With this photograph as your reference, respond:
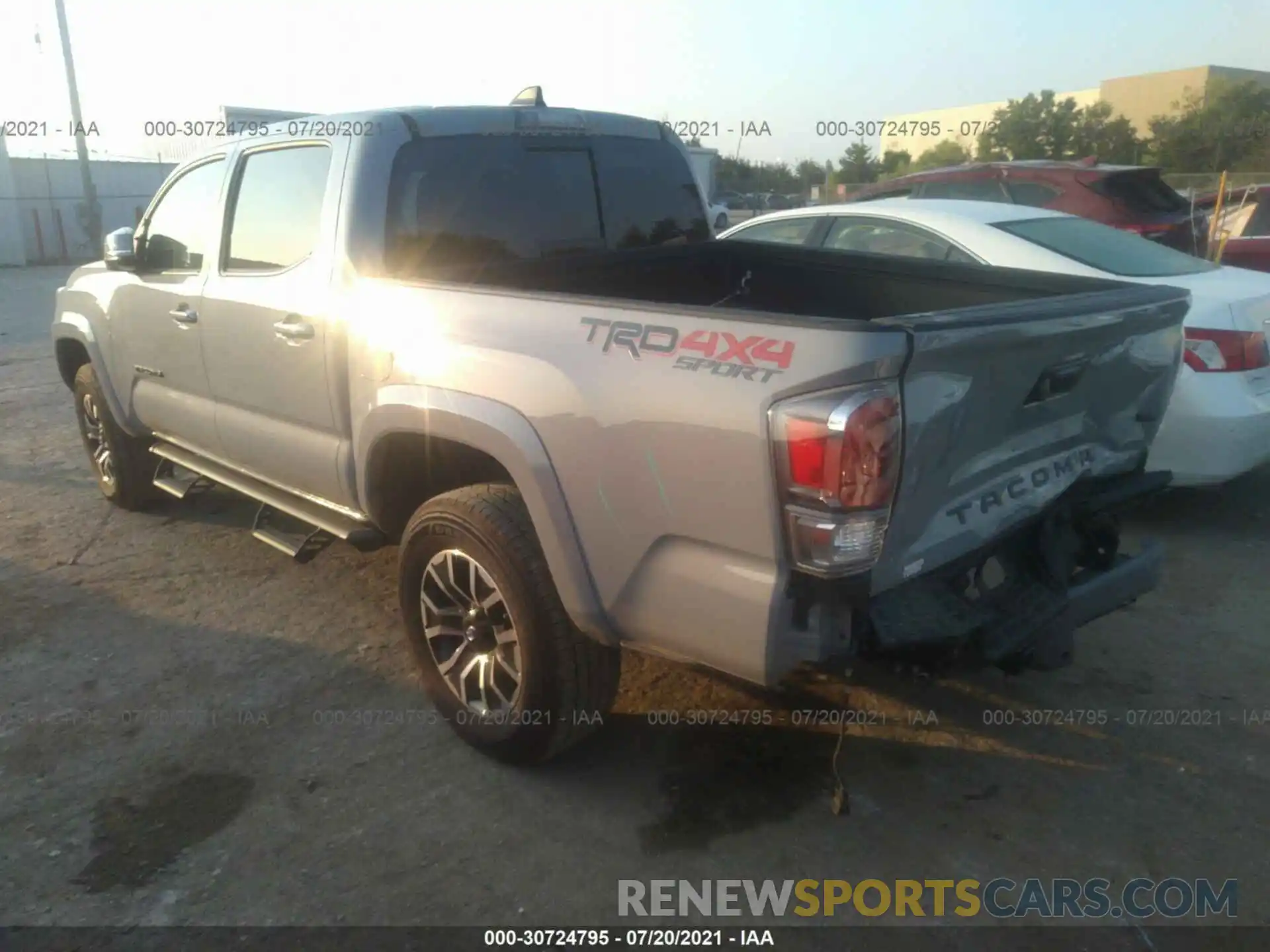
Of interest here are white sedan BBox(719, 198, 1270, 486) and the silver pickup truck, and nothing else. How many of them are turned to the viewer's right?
0

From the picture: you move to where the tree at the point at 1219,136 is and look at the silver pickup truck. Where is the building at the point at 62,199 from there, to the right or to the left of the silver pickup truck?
right

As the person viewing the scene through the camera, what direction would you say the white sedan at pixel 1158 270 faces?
facing away from the viewer and to the left of the viewer

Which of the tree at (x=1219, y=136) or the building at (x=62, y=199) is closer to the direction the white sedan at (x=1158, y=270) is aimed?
the building

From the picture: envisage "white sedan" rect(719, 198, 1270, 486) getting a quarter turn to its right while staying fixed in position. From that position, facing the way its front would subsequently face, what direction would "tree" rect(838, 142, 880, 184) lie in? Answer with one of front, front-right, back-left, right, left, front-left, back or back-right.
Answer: front-left

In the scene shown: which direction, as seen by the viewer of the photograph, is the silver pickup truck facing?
facing away from the viewer and to the left of the viewer

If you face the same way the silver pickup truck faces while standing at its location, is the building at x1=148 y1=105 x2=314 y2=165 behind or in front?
in front

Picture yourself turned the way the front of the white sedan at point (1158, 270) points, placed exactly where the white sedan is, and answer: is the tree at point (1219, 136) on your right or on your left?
on your right

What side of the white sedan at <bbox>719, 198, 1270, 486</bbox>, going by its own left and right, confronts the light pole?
front

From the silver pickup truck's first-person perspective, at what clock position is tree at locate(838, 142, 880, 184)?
The tree is roughly at 2 o'clock from the silver pickup truck.

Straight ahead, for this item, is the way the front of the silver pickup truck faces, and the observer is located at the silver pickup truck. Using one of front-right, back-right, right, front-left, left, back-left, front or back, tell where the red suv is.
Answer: right

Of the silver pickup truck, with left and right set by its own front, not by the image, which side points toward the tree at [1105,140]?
right

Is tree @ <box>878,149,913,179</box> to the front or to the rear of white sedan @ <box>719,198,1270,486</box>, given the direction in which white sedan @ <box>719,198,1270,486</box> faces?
to the front
